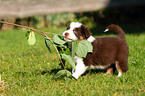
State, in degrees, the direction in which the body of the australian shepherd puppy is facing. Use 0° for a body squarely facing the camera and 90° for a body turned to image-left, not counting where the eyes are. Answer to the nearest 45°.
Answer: approximately 90°
